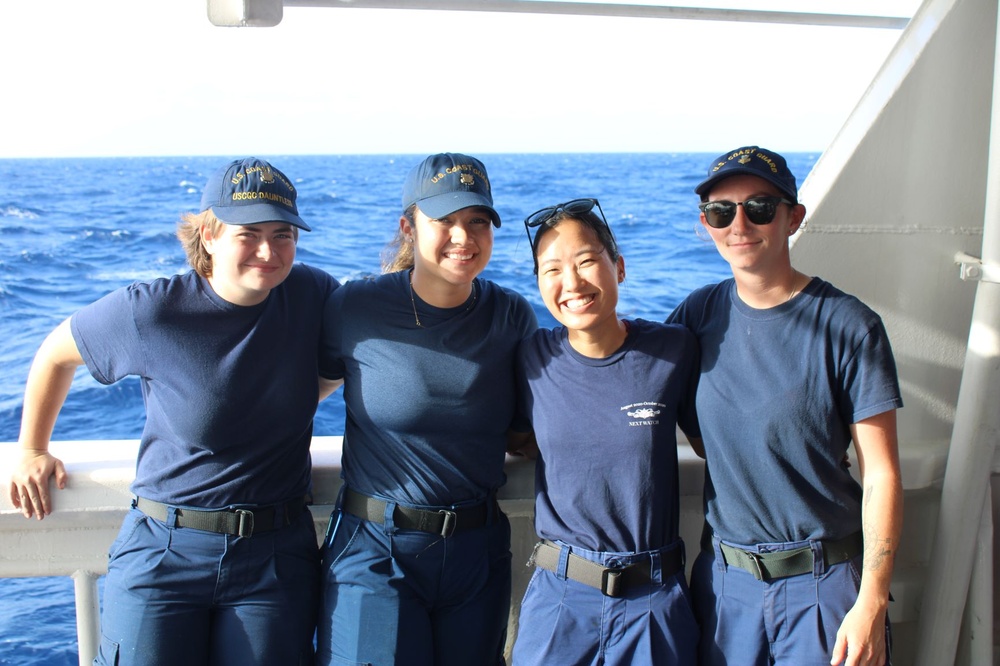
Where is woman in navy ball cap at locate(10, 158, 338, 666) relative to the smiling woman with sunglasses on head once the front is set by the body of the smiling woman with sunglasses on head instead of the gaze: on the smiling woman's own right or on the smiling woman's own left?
on the smiling woman's own right

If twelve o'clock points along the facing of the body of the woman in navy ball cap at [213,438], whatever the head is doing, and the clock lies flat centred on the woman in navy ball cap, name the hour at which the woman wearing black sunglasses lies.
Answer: The woman wearing black sunglasses is roughly at 10 o'clock from the woman in navy ball cap.

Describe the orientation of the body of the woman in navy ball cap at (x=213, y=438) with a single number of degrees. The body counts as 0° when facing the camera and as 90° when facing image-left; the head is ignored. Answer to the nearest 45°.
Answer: approximately 0°

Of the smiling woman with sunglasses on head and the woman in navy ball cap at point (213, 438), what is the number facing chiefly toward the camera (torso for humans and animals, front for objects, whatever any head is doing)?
2
